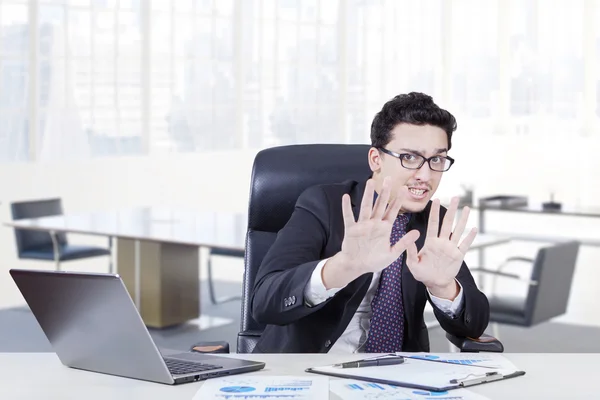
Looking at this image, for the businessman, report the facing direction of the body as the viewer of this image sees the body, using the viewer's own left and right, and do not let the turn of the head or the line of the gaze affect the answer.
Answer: facing the viewer and to the right of the viewer

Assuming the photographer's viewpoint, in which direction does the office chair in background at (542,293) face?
facing away from the viewer and to the left of the viewer

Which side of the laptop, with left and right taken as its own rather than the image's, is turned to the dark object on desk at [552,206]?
front

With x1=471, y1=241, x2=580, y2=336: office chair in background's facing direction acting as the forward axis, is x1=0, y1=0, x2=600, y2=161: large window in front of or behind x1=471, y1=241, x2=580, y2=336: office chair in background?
in front

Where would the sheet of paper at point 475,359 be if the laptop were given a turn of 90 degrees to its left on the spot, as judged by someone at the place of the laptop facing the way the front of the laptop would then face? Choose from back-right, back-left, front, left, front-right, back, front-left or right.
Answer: back-right

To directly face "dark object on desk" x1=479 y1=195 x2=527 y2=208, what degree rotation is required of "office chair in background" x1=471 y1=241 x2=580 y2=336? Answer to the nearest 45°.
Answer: approximately 45° to its right

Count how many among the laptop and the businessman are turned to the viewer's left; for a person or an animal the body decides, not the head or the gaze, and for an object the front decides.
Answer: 0

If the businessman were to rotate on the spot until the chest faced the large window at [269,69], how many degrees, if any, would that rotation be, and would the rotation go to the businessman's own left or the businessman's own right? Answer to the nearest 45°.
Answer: approximately 135° to the businessman's own left

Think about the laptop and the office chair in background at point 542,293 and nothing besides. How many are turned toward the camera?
0

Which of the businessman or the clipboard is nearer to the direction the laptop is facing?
the businessman

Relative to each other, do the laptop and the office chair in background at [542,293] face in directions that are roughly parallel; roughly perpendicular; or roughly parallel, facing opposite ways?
roughly perpendicular

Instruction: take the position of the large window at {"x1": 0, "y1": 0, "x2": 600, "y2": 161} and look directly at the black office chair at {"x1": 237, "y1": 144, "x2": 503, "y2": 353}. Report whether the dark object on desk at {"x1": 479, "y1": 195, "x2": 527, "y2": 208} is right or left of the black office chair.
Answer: left

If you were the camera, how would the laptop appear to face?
facing away from the viewer and to the right of the viewer
